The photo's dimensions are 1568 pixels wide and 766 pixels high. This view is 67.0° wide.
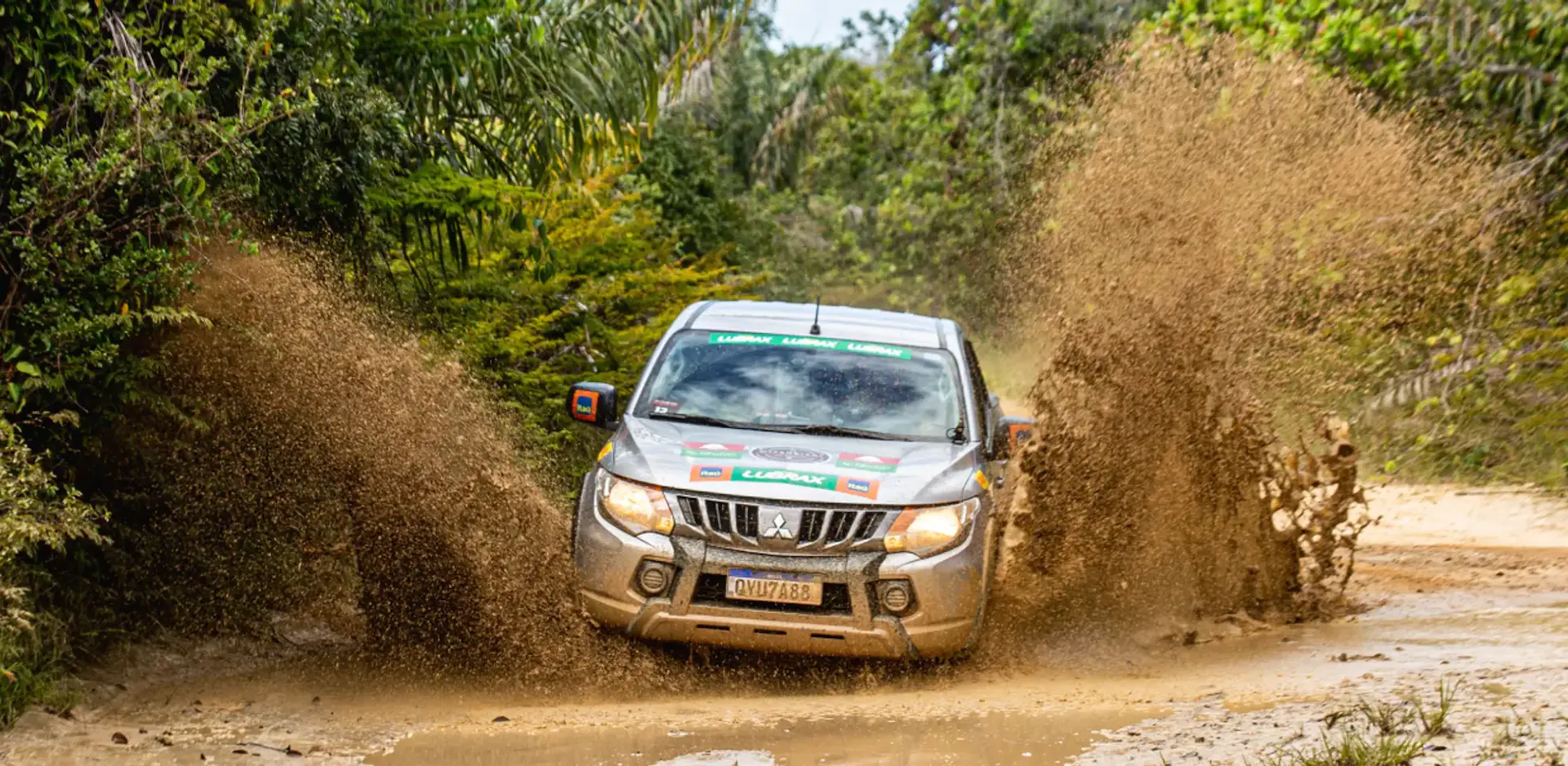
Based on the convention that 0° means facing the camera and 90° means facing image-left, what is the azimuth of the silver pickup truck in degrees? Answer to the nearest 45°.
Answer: approximately 0°

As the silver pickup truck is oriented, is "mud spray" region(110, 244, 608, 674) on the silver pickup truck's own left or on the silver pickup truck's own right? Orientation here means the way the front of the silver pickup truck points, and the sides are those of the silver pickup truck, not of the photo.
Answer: on the silver pickup truck's own right

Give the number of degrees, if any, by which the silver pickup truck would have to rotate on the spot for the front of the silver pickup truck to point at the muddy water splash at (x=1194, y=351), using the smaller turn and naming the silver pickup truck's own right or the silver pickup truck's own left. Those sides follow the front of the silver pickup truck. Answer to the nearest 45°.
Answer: approximately 135° to the silver pickup truck's own left
